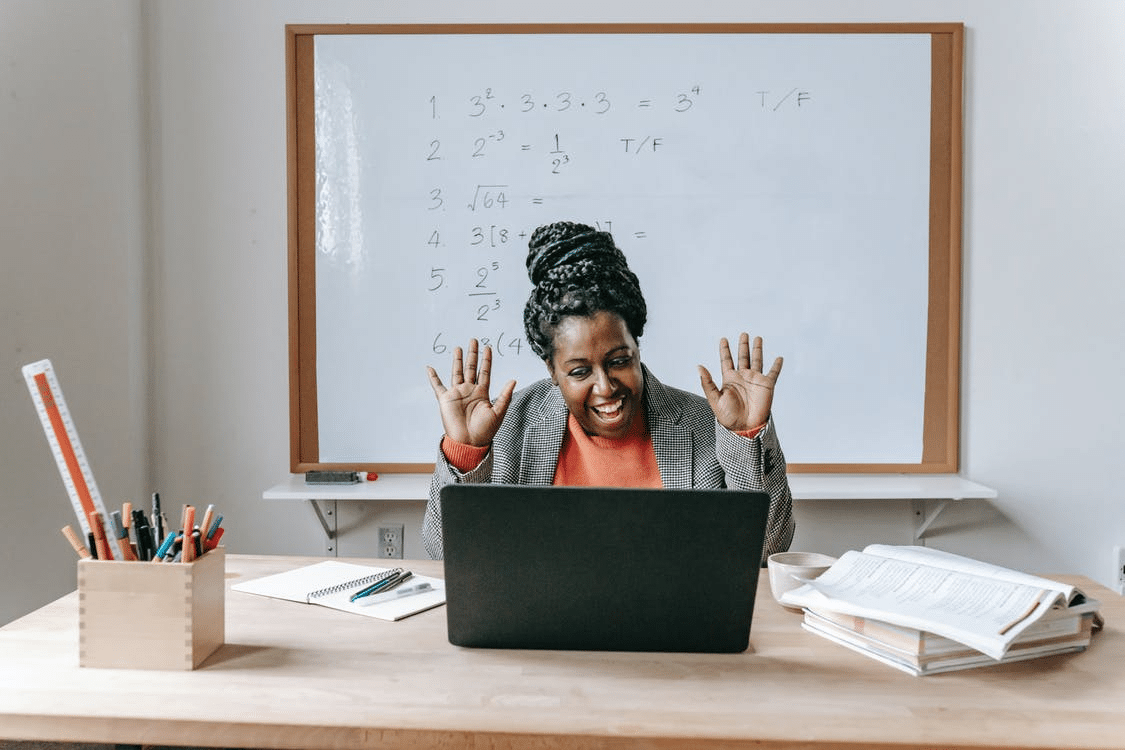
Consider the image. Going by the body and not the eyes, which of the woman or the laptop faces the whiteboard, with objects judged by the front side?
the laptop

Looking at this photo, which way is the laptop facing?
away from the camera

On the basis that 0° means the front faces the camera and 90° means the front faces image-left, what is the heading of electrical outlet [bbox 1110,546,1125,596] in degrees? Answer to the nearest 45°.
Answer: approximately 0°

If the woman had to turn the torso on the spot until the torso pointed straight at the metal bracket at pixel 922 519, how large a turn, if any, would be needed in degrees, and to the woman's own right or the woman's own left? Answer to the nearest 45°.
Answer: approximately 135° to the woman's own left

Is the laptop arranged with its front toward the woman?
yes

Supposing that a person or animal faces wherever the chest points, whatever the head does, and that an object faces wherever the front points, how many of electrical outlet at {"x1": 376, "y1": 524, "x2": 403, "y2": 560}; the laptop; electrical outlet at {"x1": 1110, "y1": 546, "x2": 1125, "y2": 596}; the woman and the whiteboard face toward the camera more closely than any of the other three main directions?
4

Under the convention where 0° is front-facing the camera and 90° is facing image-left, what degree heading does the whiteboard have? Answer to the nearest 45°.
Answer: approximately 0°

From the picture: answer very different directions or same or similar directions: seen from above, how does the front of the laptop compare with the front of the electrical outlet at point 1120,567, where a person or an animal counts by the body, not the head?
very different directions

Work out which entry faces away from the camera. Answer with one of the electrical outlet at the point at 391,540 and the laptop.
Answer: the laptop
